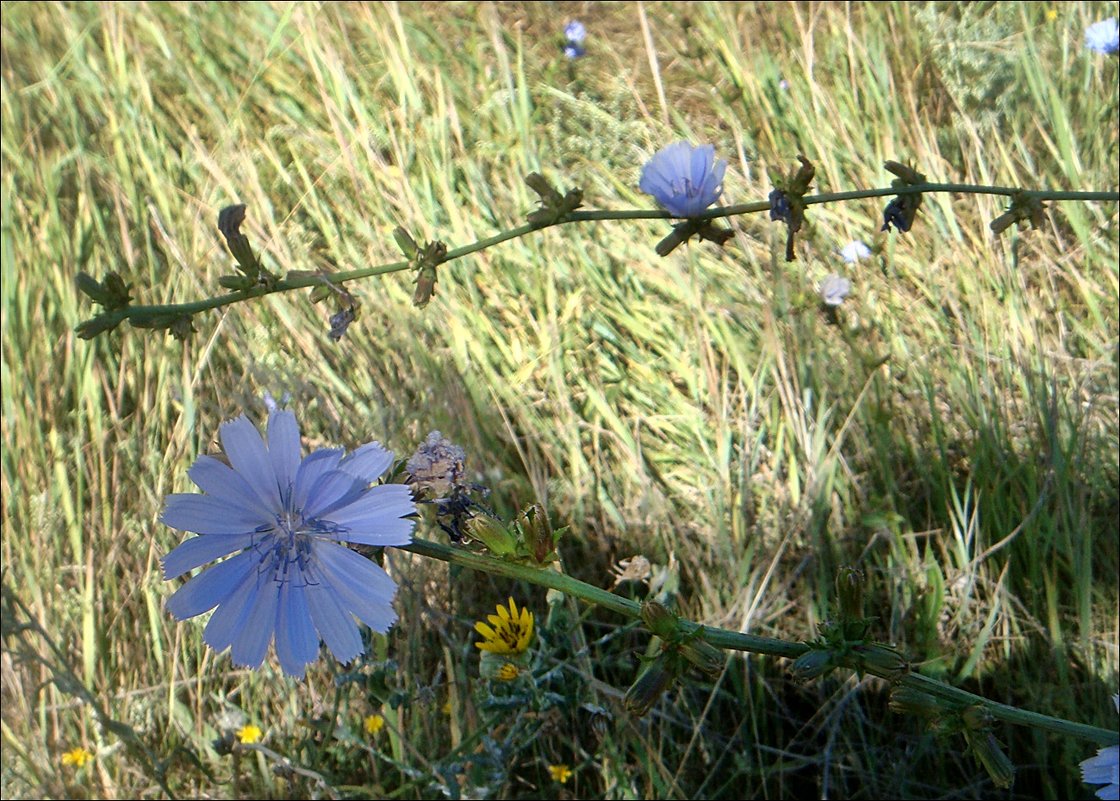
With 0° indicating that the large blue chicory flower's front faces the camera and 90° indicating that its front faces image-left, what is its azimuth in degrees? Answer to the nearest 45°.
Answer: approximately 0°

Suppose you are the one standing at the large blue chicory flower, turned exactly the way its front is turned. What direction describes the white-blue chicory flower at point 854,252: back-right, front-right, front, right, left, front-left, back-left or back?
back-left

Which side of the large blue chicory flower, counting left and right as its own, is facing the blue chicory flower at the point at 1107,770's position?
left

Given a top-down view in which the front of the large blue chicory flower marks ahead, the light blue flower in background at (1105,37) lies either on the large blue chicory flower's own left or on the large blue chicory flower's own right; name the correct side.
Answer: on the large blue chicory flower's own left
